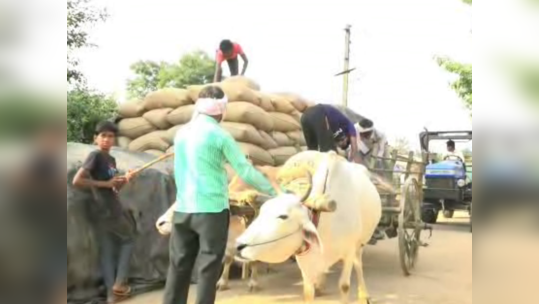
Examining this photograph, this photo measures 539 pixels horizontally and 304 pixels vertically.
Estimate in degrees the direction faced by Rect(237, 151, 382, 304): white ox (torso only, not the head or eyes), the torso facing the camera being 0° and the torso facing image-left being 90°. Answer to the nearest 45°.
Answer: approximately 45°

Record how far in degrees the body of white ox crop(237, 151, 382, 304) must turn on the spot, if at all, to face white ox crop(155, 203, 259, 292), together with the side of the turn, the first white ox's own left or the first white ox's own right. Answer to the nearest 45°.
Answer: approximately 90° to the first white ox's own right

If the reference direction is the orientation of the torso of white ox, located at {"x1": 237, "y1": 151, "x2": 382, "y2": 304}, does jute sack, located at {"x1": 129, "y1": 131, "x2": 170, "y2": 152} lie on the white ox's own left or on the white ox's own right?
on the white ox's own right

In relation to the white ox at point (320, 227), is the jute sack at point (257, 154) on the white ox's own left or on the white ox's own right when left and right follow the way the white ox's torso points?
on the white ox's own right

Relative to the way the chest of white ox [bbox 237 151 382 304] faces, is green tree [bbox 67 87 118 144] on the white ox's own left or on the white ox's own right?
on the white ox's own right

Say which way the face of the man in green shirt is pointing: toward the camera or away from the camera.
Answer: away from the camera

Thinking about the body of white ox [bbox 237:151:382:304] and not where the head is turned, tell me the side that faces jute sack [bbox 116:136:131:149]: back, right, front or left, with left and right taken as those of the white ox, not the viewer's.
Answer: right

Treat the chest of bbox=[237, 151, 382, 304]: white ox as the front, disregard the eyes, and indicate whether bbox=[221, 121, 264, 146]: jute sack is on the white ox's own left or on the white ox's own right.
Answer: on the white ox's own right
